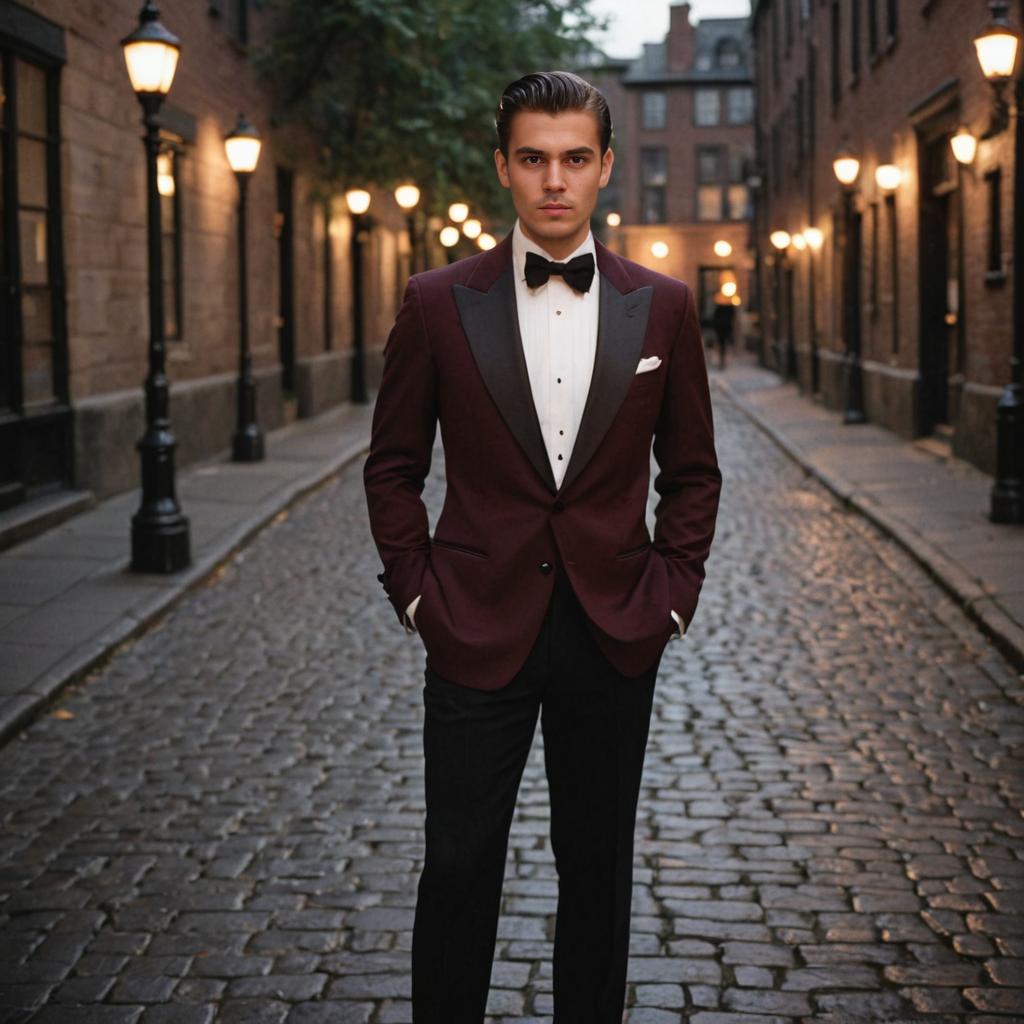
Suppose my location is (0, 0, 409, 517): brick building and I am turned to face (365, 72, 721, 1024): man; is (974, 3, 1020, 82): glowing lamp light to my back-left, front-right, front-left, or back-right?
front-left

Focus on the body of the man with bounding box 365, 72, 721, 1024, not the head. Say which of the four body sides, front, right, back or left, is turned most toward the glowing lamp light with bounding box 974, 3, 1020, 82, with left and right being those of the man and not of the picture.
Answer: back

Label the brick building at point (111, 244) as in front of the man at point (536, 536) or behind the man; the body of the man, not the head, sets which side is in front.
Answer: behind

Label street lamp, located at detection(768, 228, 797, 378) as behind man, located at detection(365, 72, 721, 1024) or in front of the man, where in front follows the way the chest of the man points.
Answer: behind

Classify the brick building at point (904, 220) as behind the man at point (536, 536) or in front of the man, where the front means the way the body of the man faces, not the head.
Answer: behind

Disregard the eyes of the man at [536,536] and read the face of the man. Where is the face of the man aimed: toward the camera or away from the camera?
toward the camera

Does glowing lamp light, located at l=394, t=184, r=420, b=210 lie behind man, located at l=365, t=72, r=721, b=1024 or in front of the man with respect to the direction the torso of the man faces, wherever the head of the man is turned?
behind

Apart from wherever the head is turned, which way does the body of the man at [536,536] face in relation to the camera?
toward the camera
